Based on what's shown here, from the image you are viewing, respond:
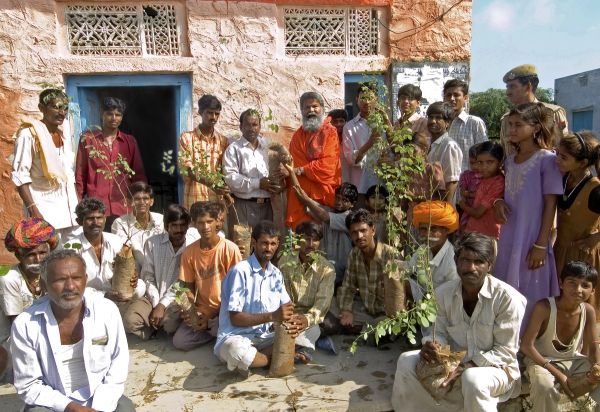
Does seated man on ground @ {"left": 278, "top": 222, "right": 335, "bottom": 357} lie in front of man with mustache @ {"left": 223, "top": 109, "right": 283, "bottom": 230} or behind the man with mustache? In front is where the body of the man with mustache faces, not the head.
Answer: in front

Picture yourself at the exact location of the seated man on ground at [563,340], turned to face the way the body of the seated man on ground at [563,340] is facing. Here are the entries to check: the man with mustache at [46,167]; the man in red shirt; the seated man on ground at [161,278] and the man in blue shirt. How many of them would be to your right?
4

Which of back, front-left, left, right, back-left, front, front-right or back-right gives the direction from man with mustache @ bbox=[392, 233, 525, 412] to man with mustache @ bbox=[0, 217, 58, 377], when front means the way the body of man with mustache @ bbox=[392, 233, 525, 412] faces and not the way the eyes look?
front-right

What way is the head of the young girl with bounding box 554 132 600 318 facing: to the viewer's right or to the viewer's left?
to the viewer's left

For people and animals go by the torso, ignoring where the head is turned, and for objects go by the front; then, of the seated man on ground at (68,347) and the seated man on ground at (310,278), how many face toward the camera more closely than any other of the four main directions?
2

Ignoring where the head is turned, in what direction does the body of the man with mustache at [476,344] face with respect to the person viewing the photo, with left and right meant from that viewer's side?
facing the viewer and to the left of the viewer

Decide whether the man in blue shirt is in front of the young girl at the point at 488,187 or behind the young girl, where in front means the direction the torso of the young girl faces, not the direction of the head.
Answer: in front

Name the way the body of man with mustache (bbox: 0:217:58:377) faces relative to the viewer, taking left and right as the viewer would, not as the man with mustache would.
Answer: facing the viewer and to the right of the viewer

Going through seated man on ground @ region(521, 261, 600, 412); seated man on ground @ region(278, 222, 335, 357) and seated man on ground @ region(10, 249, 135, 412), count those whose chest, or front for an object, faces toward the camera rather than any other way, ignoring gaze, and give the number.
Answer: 3

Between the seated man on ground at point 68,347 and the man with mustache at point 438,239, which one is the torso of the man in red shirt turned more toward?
the seated man on ground

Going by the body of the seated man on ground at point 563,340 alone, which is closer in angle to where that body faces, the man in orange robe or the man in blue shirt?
the man in blue shirt
